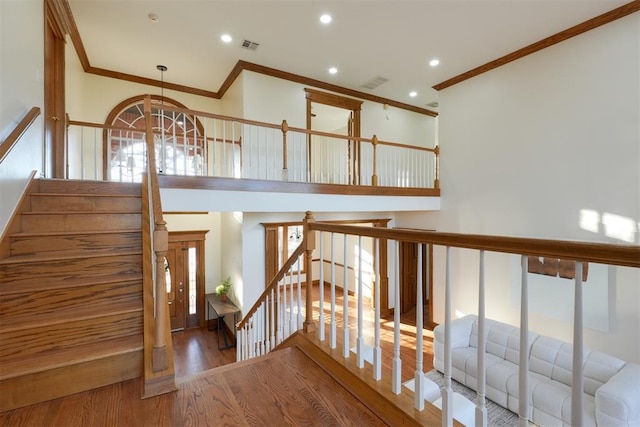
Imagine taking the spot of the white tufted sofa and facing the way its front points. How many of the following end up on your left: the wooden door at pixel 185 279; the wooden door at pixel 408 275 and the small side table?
0

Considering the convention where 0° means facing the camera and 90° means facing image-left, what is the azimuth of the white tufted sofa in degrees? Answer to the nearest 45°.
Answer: approximately 45°

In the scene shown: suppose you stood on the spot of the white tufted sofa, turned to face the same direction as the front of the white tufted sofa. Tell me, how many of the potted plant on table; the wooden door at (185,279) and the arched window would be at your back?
0

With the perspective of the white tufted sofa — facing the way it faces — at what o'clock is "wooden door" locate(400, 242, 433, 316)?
The wooden door is roughly at 3 o'clock from the white tufted sofa.

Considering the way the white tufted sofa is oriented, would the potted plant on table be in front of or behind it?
in front

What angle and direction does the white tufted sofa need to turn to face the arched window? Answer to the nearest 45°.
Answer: approximately 45° to its right

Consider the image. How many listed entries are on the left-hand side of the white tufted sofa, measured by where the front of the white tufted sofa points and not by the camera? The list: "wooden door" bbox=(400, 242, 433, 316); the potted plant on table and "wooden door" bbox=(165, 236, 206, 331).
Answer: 0

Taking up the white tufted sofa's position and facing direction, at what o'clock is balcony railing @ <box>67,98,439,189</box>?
The balcony railing is roughly at 1 o'clock from the white tufted sofa.

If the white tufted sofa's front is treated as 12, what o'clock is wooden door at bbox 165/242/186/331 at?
The wooden door is roughly at 1 o'clock from the white tufted sofa.

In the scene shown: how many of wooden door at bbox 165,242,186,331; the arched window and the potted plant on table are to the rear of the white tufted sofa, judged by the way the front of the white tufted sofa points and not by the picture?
0

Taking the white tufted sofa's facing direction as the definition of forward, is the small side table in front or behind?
in front
